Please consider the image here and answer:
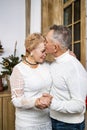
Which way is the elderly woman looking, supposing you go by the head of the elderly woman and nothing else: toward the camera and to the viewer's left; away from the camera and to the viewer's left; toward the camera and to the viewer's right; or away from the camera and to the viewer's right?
toward the camera and to the viewer's right

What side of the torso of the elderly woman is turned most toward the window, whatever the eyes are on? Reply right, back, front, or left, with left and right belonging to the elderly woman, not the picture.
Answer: left

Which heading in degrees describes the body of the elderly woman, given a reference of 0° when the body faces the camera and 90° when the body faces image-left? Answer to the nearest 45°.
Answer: approximately 315°

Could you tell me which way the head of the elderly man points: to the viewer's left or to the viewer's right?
to the viewer's left
